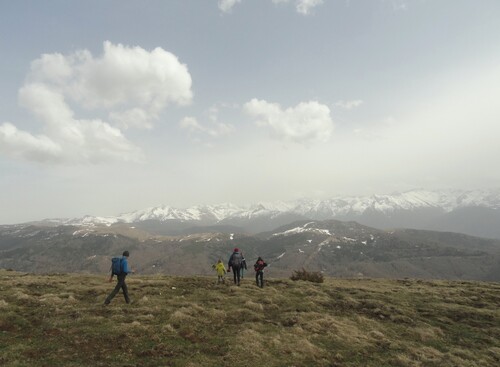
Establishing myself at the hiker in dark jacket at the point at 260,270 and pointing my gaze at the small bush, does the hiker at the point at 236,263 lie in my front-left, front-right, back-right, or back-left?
back-left

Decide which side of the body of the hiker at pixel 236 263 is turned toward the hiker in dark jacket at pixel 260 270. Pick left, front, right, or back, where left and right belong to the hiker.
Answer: right

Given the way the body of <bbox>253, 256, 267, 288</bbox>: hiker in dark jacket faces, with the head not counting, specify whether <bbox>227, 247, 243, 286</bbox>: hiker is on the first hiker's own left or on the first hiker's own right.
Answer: on the first hiker's own left

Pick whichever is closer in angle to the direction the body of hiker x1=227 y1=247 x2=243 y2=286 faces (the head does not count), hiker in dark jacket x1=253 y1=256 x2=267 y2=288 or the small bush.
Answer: the small bush

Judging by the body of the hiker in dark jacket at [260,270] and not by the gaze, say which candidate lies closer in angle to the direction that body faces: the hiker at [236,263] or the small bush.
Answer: the small bush

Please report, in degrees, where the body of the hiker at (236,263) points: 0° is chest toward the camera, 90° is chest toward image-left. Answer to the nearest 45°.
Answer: approximately 180°

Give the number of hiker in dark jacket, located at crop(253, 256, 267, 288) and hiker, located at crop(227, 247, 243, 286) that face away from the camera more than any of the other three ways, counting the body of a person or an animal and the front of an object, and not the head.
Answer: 2

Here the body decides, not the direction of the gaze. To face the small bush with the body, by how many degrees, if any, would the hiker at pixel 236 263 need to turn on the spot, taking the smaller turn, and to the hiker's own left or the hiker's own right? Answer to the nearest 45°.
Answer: approximately 45° to the hiker's own right

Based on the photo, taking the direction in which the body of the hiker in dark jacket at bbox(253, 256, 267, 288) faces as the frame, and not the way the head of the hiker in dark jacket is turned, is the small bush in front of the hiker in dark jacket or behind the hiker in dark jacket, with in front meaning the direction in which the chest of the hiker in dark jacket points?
in front

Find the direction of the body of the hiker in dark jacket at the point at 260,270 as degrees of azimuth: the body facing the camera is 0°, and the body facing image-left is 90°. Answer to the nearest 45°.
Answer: approximately 180°
